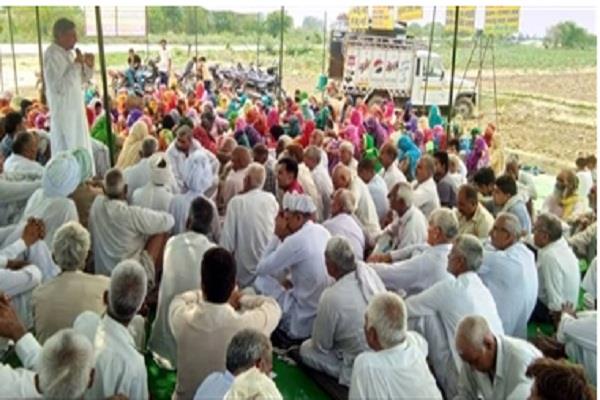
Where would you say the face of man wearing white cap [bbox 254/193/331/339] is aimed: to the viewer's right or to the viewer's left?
to the viewer's left

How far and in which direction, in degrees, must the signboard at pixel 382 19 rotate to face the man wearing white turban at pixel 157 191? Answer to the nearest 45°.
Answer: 0° — it already faces them

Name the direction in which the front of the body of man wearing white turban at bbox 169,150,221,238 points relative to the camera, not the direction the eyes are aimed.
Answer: away from the camera

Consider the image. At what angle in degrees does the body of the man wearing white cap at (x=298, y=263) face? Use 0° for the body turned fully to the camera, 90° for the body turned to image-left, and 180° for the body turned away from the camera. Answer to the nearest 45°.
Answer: approximately 90°

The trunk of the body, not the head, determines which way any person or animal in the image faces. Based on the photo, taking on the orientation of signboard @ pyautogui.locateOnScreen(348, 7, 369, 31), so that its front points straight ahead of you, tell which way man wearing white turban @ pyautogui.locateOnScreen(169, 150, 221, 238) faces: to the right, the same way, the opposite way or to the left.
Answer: the opposite way

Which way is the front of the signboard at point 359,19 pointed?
toward the camera

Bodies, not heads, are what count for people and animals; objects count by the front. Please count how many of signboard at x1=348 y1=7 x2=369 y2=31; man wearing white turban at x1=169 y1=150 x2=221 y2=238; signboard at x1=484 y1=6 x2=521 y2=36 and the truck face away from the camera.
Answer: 1

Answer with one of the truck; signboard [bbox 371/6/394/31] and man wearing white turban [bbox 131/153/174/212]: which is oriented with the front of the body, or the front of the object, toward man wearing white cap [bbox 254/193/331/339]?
the signboard

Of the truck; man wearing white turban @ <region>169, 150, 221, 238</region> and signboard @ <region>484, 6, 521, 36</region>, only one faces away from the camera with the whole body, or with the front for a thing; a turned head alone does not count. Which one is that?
the man wearing white turban

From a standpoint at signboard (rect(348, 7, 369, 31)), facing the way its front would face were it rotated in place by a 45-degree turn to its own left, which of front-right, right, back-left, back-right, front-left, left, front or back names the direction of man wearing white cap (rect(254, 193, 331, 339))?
front-right

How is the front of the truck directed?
to the viewer's right

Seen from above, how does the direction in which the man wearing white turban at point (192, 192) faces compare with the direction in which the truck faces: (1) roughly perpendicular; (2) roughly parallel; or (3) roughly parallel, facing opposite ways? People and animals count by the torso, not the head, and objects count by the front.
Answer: roughly perpendicular

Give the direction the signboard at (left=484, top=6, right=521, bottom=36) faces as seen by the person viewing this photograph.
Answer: facing the viewer

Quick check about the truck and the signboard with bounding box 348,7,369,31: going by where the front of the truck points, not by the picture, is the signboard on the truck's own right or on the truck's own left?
on the truck's own left

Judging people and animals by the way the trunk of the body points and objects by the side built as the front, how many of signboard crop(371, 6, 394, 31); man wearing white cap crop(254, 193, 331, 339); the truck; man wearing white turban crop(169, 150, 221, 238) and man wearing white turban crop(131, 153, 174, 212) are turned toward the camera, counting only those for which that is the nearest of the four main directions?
1

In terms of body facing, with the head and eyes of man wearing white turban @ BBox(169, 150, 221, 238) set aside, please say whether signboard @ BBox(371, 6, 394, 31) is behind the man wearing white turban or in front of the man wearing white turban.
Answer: in front
